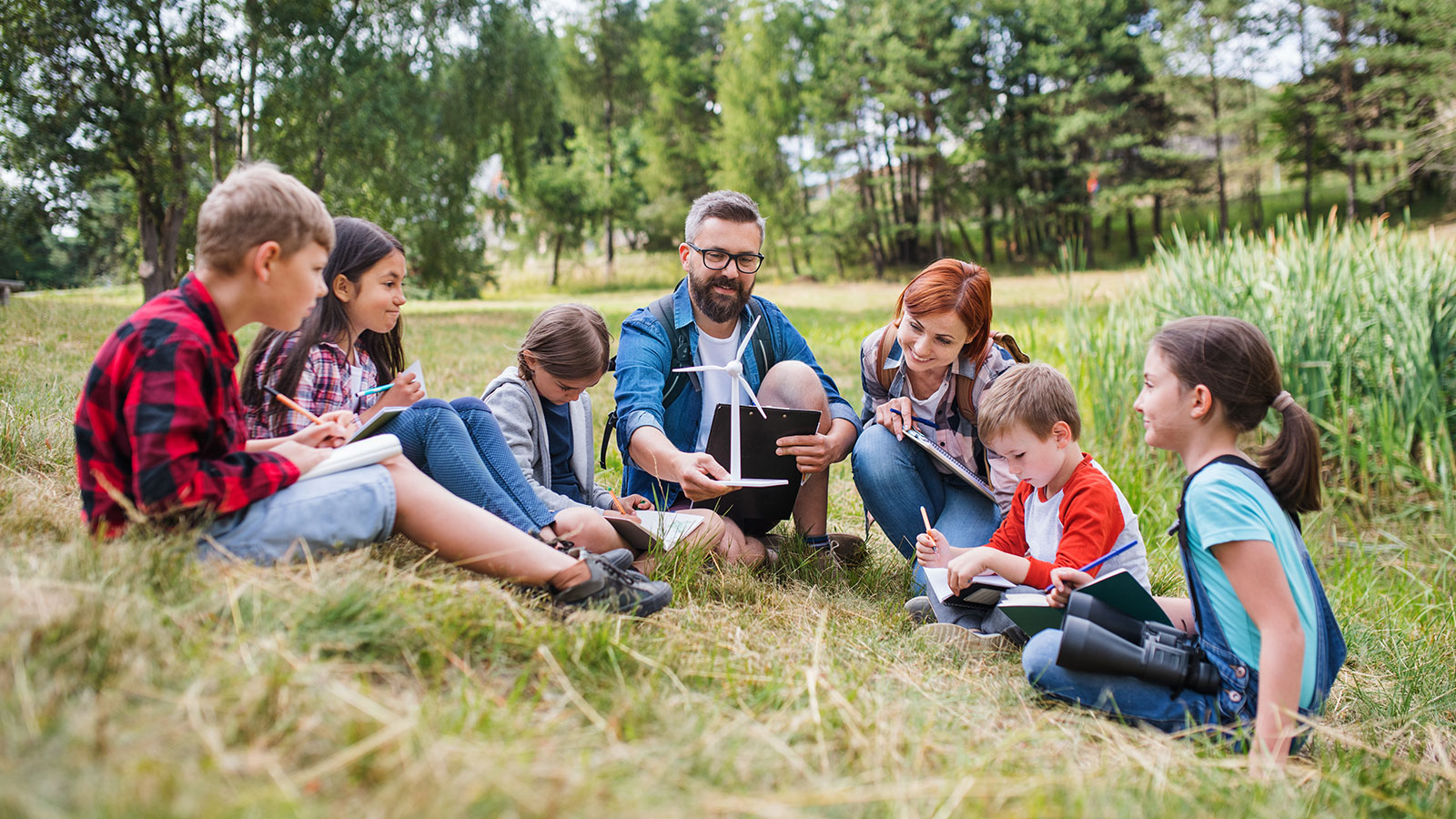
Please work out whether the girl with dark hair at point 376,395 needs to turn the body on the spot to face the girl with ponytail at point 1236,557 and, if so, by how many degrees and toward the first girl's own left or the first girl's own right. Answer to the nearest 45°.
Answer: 0° — they already face them

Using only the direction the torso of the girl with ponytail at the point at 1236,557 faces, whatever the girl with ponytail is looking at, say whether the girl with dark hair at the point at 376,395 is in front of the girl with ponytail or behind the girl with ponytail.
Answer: in front

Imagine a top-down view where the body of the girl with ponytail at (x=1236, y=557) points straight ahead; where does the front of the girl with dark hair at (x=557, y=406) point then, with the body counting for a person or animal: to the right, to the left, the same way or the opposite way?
the opposite way

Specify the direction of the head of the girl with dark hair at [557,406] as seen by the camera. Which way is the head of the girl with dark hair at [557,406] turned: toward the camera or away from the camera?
toward the camera

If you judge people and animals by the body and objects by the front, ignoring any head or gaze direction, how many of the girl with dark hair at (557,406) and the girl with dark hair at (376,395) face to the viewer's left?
0

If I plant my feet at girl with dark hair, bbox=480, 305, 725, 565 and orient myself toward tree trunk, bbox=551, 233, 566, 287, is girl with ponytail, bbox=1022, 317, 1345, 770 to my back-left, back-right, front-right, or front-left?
back-right

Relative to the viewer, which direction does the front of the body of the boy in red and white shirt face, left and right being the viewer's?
facing the viewer and to the left of the viewer

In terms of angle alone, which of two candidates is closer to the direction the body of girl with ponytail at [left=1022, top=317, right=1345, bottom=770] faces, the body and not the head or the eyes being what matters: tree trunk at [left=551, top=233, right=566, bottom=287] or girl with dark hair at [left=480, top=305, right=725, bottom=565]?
the girl with dark hair

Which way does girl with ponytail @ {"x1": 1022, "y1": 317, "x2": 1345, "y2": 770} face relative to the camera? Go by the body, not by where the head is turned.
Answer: to the viewer's left

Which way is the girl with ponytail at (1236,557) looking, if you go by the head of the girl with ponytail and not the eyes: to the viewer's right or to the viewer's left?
to the viewer's left

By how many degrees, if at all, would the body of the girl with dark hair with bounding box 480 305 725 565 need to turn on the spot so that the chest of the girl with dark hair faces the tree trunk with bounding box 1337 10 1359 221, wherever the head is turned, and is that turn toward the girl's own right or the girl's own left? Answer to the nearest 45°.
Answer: approximately 90° to the girl's own left

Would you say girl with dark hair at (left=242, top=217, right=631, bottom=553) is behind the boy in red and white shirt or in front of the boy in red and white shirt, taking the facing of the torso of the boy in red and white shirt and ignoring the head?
in front

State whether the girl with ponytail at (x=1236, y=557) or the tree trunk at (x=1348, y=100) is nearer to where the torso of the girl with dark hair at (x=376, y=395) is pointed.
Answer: the girl with ponytail

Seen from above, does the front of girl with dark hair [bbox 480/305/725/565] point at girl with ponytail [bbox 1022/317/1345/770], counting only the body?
yes

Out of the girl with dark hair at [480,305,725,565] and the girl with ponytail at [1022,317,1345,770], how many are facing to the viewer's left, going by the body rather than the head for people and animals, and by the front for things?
1

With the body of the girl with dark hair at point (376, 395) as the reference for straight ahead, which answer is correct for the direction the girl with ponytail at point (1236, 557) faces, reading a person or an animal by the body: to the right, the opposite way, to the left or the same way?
the opposite way

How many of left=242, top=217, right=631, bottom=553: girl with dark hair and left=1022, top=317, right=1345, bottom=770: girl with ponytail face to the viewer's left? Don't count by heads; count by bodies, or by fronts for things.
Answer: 1

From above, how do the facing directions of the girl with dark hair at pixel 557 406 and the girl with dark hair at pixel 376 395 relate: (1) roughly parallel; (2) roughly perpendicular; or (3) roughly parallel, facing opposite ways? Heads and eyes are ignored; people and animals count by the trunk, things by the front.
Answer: roughly parallel
